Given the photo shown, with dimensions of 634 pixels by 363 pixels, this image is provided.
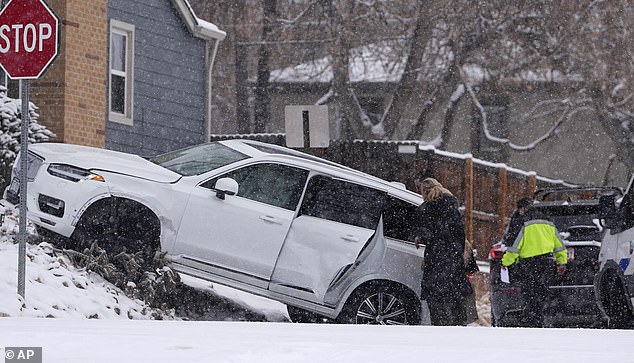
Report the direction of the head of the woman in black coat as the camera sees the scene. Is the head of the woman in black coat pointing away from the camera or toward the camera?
away from the camera

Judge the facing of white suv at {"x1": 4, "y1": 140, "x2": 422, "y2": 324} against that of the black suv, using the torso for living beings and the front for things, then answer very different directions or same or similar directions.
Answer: very different directions

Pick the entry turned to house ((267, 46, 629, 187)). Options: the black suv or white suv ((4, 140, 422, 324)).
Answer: the black suv

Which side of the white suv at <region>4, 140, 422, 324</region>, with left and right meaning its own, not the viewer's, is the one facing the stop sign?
front

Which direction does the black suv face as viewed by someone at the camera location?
facing away from the viewer

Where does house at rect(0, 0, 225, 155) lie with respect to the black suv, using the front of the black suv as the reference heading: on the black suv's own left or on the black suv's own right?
on the black suv's own left

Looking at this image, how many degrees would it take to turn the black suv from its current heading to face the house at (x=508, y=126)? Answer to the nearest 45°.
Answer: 0° — it already faces it

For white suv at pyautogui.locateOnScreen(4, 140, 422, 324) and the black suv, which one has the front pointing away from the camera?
the black suv
